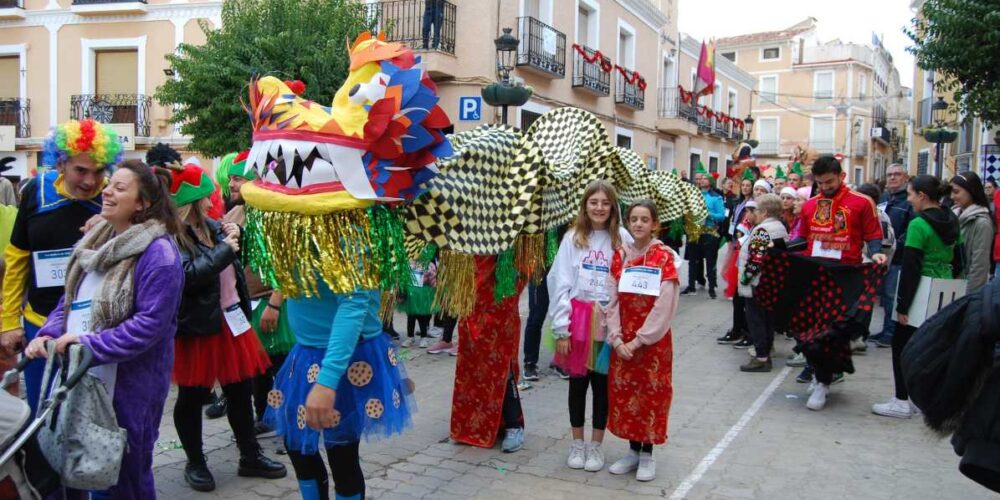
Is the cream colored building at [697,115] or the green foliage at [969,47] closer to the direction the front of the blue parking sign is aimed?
the green foliage

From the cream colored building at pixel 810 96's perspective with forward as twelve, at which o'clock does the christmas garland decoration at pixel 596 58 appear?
The christmas garland decoration is roughly at 11 o'clock from the cream colored building.

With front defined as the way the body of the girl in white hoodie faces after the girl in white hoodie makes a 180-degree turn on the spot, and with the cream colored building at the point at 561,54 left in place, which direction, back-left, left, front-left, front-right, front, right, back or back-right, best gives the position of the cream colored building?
front

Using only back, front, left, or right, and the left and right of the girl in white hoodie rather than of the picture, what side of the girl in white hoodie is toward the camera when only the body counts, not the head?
front

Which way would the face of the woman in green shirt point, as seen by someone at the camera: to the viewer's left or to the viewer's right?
to the viewer's left

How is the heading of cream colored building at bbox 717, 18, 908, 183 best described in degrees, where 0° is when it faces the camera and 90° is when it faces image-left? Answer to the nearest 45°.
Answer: approximately 45°

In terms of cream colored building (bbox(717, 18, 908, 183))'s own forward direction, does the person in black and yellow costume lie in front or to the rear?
in front

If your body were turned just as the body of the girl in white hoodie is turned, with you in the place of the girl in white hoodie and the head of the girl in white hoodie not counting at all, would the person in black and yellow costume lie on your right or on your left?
on your right

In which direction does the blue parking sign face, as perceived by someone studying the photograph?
facing the viewer

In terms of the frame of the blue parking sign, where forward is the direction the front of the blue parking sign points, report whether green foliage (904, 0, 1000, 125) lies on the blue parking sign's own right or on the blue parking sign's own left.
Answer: on the blue parking sign's own left

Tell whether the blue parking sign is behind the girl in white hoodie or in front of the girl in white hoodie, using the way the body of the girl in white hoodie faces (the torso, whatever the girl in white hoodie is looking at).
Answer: behind

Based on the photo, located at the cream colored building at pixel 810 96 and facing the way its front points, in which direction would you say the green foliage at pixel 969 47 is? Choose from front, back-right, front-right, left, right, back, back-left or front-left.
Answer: front-left

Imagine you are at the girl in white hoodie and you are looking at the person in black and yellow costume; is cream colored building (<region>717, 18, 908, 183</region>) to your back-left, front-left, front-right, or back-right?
back-right

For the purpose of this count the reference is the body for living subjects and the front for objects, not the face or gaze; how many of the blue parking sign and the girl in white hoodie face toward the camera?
2
